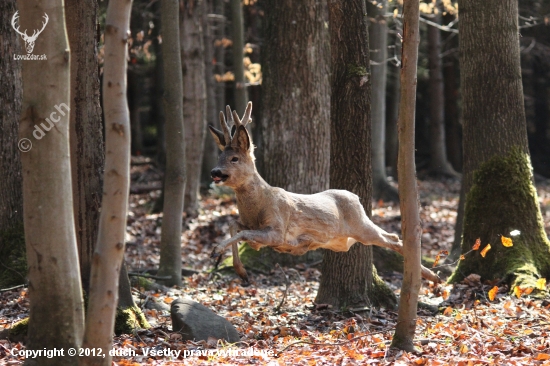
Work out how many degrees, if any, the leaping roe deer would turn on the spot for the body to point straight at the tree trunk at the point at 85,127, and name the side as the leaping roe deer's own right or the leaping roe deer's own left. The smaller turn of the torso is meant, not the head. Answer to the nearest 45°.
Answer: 0° — it already faces it

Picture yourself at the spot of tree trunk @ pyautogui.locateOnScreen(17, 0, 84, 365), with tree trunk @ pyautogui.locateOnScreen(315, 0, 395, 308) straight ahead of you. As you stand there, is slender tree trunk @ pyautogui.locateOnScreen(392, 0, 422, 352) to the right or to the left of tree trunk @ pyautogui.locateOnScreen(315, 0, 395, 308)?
right

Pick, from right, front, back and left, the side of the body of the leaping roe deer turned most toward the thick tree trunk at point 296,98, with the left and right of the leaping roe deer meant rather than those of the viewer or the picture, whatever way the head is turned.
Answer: right

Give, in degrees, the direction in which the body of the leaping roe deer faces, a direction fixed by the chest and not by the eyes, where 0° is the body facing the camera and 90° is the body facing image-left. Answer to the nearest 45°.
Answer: approximately 90°

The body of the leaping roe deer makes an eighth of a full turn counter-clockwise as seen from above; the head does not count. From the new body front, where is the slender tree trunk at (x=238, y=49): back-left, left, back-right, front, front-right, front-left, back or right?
back-right

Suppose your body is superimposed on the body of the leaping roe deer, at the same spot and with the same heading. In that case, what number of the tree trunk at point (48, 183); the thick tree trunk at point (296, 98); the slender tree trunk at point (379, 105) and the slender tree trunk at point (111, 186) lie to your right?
2

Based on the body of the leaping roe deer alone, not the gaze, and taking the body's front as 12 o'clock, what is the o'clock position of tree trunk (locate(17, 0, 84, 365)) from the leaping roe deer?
The tree trunk is roughly at 10 o'clock from the leaping roe deer.
